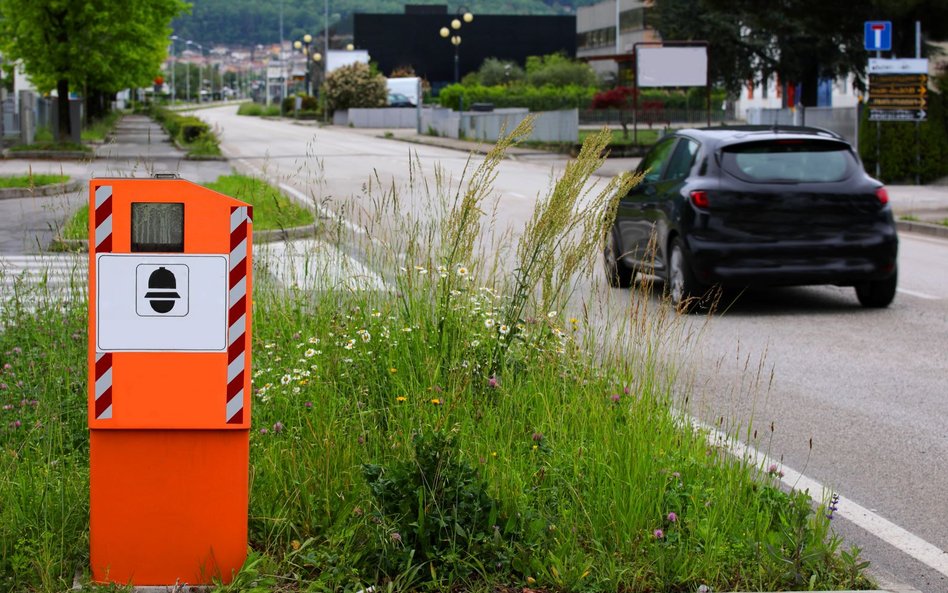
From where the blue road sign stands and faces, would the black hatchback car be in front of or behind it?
in front

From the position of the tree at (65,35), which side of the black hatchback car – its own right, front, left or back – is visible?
front

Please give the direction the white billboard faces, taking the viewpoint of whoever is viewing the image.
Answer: facing the viewer

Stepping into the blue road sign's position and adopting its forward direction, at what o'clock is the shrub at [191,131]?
The shrub is roughly at 4 o'clock from the blue road sign.

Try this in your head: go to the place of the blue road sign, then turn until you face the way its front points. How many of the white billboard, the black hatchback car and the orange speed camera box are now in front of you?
2

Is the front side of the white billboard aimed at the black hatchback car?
yes

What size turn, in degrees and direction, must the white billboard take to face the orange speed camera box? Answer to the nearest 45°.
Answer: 0° — it already faces it

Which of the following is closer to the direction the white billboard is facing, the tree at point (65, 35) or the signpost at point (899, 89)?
the signpost

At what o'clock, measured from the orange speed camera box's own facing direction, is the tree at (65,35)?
The tree is roughly at 6 o'clock from the orange speed camera box.

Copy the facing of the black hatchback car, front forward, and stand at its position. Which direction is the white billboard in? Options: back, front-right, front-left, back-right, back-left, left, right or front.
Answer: front-right

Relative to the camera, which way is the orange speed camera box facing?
toward the camera

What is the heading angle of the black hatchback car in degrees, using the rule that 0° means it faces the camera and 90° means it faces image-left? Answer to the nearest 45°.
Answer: approximately 135°

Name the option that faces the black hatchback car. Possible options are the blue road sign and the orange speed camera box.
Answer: the blue road sign

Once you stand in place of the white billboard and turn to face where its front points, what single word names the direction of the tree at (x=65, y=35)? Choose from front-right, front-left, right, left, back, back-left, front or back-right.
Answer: right

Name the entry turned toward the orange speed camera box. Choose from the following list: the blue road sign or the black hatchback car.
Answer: the blue road sign

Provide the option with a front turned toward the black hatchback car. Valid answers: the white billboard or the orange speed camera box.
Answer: the white billboard
